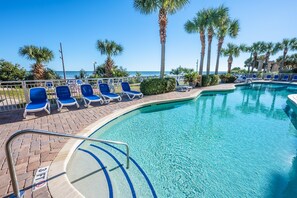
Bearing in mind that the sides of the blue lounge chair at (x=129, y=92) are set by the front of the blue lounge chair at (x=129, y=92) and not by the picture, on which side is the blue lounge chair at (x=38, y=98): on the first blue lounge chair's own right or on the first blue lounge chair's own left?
on the first blue lounge chair's own right

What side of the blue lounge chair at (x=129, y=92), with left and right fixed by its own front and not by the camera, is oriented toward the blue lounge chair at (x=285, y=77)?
left

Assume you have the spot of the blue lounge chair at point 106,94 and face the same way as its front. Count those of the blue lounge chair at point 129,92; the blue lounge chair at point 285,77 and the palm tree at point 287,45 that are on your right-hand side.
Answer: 0

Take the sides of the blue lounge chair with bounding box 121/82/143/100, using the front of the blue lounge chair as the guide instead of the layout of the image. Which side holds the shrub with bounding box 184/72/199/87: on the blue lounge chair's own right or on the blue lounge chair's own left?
on the blue lounge chair's own left

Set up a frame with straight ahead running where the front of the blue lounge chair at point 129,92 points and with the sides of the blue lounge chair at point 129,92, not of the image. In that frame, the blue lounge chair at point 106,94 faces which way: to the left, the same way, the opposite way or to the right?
the same way

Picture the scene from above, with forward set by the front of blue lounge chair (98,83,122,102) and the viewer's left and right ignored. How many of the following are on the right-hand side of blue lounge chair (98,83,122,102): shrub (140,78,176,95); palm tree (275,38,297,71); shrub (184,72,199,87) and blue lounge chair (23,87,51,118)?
1

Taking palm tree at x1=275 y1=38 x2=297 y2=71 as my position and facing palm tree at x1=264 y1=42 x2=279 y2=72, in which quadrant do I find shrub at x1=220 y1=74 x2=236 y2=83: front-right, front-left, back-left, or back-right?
front-left

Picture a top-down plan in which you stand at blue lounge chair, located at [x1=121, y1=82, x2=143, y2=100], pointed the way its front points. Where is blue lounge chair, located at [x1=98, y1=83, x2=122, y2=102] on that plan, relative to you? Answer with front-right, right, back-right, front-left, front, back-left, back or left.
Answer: right

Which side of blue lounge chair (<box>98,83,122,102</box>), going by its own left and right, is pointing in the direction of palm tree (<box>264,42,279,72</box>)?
left

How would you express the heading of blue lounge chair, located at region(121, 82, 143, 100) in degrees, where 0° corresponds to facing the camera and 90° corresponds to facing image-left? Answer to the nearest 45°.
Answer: approximately 315°

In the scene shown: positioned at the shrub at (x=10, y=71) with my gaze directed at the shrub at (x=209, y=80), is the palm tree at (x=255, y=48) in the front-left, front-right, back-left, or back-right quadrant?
front-left

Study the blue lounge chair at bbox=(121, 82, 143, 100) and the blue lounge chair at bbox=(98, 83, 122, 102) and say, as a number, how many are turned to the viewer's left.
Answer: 0

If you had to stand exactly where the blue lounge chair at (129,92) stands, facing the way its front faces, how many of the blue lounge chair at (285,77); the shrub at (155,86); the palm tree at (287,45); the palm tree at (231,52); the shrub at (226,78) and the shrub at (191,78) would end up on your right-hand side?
0

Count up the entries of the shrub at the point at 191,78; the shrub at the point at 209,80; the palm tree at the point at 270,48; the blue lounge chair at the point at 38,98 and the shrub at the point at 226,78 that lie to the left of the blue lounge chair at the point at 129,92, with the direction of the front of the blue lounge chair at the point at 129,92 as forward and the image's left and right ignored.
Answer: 4

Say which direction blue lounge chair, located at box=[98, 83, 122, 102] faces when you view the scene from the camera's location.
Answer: facing the viewer and to the right of the viewer

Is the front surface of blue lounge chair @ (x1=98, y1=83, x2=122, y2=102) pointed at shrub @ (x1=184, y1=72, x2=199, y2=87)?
no
